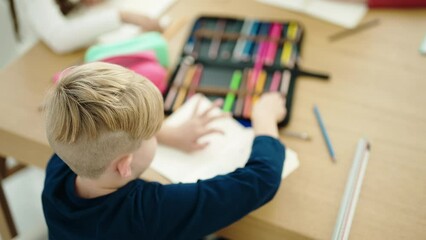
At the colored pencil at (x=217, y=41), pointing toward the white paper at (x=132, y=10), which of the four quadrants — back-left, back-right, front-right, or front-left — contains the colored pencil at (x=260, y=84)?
back-left

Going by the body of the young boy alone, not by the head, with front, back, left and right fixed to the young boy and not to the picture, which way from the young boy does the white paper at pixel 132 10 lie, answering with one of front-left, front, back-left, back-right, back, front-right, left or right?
front-left

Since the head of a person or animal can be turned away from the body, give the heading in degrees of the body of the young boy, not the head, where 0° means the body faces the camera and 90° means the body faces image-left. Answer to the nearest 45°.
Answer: approximately 225°

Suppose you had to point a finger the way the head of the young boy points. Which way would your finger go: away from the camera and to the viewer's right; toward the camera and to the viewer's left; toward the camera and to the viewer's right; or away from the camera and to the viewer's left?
away from the camera and to the viewer's right
